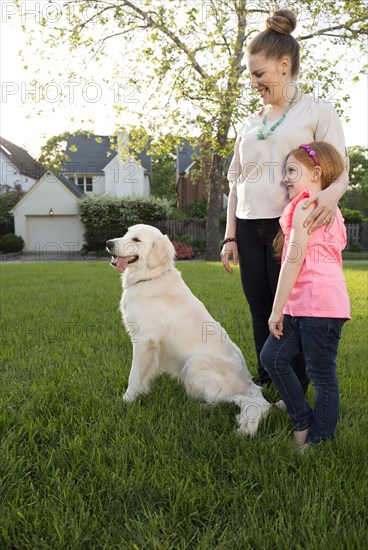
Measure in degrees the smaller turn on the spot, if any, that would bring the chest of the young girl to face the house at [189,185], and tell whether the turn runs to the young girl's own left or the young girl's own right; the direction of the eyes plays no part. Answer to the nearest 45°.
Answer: approximately 90° to the young girl's own right

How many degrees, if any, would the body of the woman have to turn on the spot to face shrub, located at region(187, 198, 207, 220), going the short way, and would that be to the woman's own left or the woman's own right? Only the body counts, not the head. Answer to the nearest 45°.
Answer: approximately 135° to the woman's own right

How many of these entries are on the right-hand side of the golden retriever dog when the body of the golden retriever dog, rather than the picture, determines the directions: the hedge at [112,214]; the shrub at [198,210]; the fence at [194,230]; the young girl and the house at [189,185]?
4

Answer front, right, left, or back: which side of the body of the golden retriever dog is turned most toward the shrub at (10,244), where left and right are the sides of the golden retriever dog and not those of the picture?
right

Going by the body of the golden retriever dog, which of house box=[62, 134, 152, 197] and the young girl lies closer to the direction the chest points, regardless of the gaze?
the house

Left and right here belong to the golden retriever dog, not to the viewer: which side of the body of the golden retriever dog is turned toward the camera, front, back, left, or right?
left

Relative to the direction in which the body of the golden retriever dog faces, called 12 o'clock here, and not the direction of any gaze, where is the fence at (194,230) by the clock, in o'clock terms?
The fence is roughly at 3 o'clock from the golden retriever dog.

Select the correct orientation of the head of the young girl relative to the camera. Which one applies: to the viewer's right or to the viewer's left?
to the viewer's left

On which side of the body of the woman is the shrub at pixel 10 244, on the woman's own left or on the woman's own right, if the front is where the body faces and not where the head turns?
on the woman's own right

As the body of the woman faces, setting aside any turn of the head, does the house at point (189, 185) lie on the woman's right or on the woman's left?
on the woman's right

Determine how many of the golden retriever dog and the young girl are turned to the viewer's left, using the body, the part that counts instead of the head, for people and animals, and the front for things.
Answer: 2

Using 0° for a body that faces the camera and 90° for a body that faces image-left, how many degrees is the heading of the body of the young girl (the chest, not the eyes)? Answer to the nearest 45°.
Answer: approximately 90°
